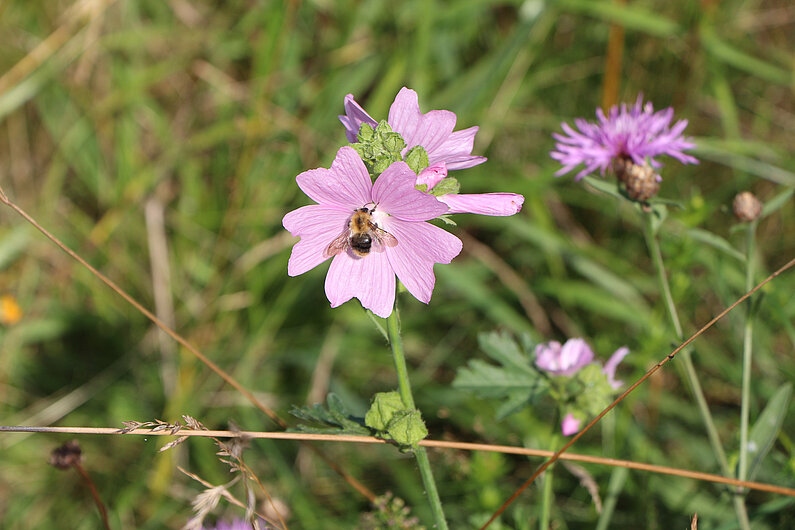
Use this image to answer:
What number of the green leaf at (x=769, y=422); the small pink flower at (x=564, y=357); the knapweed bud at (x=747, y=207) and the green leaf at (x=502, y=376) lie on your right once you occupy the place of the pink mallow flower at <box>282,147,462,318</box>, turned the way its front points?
0

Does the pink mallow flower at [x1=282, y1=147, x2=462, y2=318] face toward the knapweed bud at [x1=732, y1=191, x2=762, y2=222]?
no

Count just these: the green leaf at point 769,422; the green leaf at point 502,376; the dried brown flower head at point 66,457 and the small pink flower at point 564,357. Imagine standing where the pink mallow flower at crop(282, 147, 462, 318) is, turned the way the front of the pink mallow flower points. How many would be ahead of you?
0

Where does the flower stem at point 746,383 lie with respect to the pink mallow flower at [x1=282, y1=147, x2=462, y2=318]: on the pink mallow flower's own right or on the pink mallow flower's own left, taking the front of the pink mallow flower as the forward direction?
on the pink mallow flower's own left

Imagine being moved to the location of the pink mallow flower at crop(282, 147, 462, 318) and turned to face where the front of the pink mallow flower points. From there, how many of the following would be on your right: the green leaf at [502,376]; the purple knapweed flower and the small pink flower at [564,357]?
0

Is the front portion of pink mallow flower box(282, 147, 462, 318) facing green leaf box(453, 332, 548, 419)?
no

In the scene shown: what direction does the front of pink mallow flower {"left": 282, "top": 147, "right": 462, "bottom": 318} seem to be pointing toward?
toward the camera

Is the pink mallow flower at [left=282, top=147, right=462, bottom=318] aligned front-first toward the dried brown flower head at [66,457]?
no

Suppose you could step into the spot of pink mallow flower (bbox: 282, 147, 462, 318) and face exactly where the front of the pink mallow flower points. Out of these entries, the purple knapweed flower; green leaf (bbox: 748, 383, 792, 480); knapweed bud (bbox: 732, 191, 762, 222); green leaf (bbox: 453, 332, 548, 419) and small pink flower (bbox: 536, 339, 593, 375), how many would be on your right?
0

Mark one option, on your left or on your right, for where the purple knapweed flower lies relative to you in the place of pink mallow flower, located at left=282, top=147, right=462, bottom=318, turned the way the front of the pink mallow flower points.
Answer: on your left

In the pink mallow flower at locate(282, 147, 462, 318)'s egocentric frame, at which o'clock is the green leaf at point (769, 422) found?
The green leaf is roughly at 8 o'clock from the pink mallow flower.
